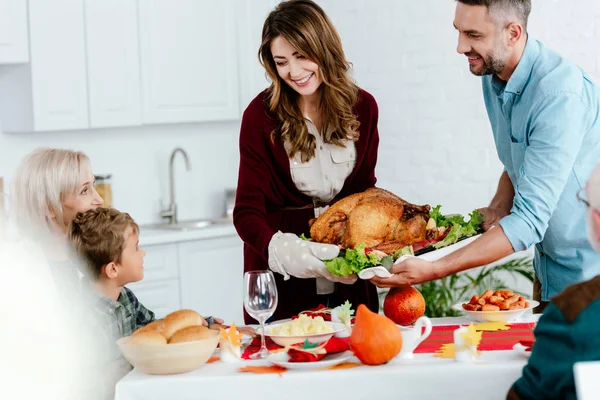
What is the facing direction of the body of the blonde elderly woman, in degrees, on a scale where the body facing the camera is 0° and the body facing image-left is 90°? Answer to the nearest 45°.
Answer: approximately 270°

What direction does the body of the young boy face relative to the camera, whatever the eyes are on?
to the viewer's right

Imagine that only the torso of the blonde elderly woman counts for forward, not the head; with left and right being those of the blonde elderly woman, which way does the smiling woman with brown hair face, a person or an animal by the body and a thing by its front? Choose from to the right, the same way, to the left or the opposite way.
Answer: to the right

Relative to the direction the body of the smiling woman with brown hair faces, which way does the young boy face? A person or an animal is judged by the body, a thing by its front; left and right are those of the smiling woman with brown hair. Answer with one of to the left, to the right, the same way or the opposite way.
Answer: to the left

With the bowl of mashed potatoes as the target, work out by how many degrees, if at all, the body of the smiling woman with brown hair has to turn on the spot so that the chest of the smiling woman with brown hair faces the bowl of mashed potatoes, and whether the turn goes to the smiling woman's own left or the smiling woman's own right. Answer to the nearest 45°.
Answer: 0° — they already face it

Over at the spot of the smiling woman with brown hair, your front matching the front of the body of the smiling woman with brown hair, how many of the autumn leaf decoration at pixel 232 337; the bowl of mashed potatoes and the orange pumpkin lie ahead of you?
3

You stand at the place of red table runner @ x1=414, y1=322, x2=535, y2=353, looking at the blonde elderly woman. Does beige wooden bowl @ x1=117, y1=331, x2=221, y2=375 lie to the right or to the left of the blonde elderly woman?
left

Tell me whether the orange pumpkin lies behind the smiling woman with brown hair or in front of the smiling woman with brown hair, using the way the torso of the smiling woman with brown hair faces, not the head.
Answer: in front

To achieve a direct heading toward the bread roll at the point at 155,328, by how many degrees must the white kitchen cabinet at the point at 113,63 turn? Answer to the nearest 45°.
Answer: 0° — it already faces it

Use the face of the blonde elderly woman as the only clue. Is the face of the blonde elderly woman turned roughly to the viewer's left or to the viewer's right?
to the viewer's right

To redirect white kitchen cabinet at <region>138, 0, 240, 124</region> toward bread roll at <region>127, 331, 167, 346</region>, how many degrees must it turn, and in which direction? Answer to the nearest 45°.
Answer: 0° — it already faces it
